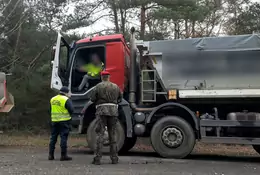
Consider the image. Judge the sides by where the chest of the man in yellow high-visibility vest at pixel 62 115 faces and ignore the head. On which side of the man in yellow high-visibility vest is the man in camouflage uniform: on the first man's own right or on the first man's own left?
on the first man's own right

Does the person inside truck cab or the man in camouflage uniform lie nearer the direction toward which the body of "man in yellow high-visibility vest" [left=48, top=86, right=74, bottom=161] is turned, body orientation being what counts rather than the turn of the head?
the person inside truck cab

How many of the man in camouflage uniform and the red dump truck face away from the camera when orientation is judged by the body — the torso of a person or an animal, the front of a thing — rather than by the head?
1

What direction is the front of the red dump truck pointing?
to the viewer's left

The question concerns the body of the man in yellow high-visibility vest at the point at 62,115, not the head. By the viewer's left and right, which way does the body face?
facing away from the viewer and to the right of the viewer

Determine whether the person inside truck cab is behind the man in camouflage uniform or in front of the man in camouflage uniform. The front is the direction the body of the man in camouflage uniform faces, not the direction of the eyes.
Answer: in front

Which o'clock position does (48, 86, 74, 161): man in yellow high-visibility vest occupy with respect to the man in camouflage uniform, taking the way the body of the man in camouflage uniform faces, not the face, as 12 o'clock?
The man in yellow high-visibility vest is roughly at 10 o'clock from the man in camouflage uniform.

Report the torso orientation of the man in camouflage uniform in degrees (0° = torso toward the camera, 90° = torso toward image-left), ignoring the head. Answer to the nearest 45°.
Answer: approximately 180°

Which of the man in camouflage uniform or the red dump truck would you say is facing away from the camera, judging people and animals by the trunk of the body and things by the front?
the man in camouflage uniform

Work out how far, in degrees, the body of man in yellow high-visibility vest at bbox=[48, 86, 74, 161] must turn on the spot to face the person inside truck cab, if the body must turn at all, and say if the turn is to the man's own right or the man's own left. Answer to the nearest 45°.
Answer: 0° — they already face them

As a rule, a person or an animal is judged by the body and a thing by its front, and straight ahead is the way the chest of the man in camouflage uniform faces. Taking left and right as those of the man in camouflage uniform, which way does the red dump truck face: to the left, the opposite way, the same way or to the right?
to the left

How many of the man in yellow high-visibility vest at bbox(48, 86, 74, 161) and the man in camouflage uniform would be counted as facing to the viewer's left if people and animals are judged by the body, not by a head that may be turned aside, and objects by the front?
0
